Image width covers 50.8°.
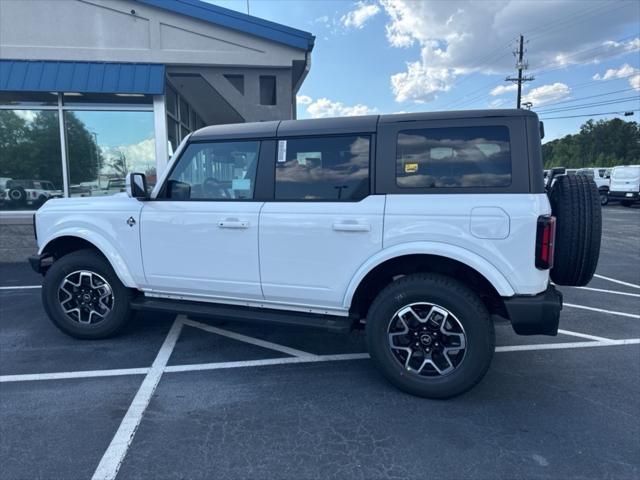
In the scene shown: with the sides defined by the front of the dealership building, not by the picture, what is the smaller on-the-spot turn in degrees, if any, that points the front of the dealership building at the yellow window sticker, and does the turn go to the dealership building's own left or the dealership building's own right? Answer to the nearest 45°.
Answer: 0° — it already faces it

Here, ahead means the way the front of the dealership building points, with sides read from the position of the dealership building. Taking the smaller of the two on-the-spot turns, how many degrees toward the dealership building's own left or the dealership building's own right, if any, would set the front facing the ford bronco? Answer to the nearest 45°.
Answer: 0° — it already faces it

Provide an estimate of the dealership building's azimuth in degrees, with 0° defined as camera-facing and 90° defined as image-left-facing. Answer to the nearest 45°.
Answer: approximately 0°
